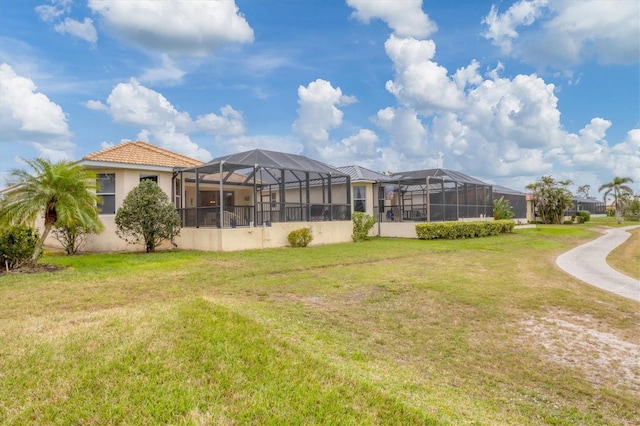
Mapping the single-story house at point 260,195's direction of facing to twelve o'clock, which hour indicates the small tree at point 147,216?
The small tree is roughly at 9 o'clock from the single-story house.

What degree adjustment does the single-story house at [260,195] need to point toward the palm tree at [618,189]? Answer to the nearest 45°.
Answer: approximately 90° to its right

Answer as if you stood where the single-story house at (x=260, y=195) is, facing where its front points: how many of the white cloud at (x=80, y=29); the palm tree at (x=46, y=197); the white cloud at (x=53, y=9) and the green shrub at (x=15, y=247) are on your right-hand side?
0

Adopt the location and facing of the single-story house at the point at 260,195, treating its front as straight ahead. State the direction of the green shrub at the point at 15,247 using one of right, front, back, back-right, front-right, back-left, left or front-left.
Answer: left

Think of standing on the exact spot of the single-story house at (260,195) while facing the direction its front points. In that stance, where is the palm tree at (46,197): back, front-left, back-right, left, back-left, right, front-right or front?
left

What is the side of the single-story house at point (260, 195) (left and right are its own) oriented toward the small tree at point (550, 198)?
right

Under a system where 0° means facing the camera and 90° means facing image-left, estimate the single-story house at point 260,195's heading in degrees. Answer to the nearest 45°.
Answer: approximately 135°
